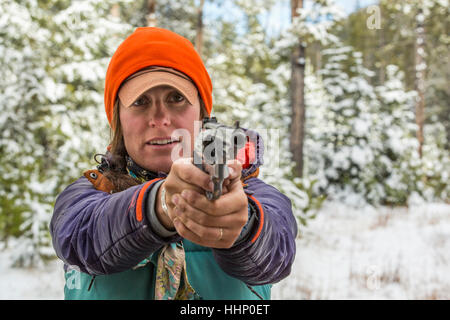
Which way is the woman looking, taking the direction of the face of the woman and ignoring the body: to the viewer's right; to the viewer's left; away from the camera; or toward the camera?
toward the camera

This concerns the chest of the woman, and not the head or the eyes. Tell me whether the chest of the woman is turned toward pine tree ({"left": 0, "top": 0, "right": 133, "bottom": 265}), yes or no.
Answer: no

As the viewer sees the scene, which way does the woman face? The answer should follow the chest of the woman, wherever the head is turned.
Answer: toward the camera
